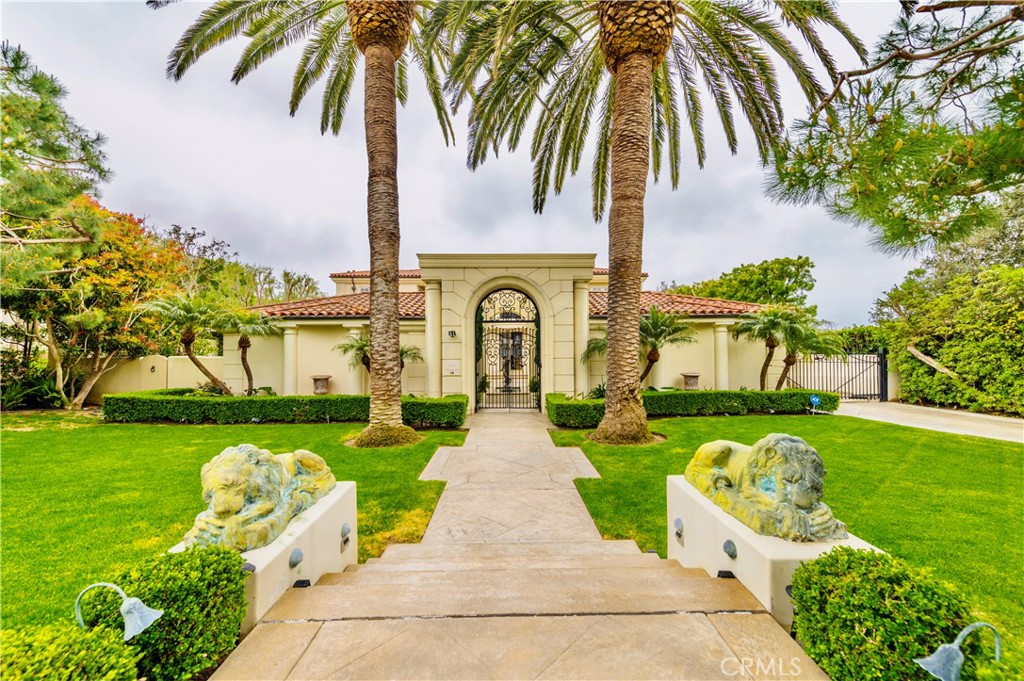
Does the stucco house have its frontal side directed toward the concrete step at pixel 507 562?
yes

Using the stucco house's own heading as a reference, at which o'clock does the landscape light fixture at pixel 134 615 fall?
The landscape light fixture is roughly at 12 o'clock from the stucco house.

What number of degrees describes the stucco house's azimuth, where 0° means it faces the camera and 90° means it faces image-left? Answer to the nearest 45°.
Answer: approximately 0°

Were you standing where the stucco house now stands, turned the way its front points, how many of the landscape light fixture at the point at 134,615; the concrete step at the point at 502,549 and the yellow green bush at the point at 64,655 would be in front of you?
3

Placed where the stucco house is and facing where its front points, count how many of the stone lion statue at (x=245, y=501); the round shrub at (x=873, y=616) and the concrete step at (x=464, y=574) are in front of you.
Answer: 3

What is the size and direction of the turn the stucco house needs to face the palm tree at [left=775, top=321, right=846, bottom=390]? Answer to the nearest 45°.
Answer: approximately 90° to its left

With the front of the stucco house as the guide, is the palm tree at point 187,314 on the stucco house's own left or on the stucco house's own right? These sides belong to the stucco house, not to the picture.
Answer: on the stucco house's own right

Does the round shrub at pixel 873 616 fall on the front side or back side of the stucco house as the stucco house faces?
on the front side

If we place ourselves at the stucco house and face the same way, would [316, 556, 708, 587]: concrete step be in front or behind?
in front

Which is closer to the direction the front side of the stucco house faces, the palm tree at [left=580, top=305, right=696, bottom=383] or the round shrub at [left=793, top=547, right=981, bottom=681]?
the round shrub
